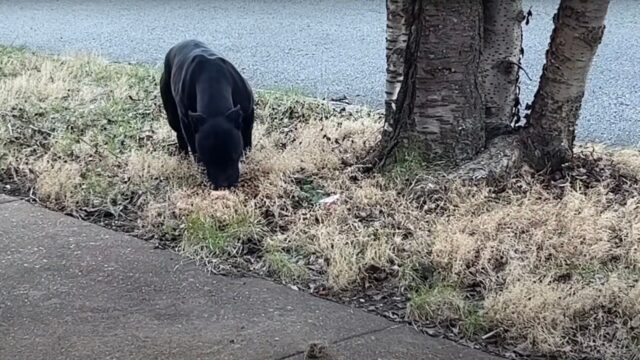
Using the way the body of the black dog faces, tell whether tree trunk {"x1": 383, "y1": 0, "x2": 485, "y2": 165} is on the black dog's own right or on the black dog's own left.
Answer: on the black dog's own left

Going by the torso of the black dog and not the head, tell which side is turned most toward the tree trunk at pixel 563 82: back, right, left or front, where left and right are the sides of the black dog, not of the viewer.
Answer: left

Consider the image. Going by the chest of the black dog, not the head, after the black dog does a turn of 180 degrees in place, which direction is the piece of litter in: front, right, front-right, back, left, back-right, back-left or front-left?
back-right

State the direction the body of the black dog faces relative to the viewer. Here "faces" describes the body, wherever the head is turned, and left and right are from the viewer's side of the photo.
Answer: facing the viewer

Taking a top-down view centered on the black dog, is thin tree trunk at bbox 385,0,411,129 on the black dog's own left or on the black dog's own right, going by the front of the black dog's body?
on the black dog's own left

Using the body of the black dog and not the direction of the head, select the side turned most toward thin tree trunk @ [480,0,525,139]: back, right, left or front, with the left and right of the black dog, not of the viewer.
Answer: left

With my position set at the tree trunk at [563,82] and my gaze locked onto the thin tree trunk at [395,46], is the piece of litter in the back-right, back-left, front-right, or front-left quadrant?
front-left
